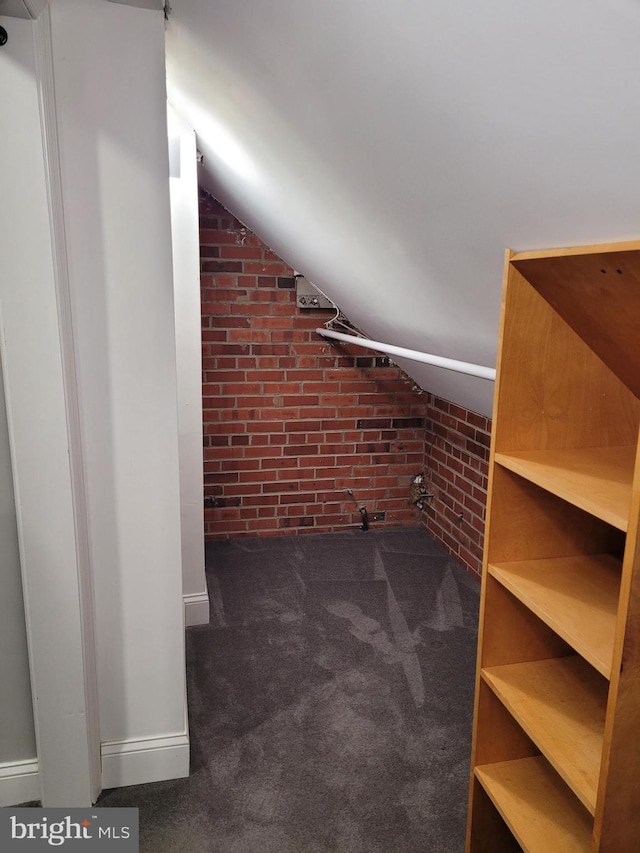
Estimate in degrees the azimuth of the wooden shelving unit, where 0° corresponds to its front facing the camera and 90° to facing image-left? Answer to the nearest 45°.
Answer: approximately 45°

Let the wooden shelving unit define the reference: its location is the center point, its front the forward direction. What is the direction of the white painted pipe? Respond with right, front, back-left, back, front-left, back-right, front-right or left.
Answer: right
